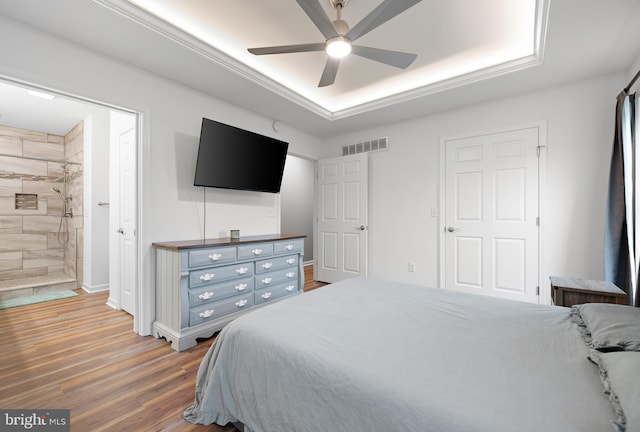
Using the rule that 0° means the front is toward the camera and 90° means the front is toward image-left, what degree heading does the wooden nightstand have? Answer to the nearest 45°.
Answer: approximately 90°

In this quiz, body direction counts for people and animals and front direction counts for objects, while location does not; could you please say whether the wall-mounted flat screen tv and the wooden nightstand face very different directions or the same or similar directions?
very different directions

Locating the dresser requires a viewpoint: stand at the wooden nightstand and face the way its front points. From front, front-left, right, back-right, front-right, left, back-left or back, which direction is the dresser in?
front-left

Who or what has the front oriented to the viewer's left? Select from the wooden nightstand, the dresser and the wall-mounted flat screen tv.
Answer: the wooden nightstand

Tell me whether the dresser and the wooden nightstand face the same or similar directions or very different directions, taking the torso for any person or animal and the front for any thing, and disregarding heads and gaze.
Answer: very different directions

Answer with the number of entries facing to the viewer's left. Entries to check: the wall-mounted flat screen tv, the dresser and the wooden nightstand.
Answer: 1

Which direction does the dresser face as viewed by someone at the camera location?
facing the viewer and to the right of the viewer

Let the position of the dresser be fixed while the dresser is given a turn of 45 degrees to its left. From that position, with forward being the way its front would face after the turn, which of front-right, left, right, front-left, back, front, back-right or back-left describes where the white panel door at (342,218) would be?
front-left

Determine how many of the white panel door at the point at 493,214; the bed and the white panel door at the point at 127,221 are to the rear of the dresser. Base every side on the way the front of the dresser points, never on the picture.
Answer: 1

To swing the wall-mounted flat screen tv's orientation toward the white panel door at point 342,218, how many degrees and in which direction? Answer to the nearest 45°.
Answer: approximately 90° to its left

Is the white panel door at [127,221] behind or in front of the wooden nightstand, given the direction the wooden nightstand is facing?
in front
